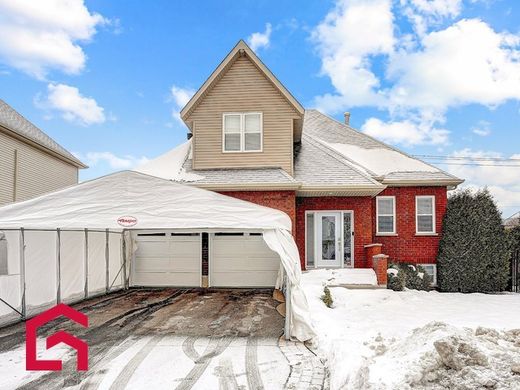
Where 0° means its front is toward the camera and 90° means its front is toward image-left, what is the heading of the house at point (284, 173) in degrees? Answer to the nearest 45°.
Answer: approximately 0°

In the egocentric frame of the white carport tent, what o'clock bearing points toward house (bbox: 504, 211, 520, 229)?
The house is roughly at 8 o'clock from the white carport tent.

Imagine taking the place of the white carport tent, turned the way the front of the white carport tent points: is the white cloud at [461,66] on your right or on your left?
on your left

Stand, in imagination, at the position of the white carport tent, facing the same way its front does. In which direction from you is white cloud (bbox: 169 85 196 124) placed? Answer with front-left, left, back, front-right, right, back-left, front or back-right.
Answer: back

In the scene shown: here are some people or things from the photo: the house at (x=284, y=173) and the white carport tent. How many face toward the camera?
2

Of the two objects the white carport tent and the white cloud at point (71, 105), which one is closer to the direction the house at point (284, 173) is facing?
the white carport tent

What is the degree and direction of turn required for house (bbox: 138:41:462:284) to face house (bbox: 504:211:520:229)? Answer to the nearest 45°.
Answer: approximately 135° to its left

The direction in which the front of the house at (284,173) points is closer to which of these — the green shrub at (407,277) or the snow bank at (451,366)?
the snow bank

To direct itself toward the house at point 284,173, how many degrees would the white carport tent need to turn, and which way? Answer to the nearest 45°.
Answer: approximately 135° to its left

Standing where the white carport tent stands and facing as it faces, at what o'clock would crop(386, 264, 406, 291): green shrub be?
The green shrub is roughly at 8 o'clock from the white carport tent.

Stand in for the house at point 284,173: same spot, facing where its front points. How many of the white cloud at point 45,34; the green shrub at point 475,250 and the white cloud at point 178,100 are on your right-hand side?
2
